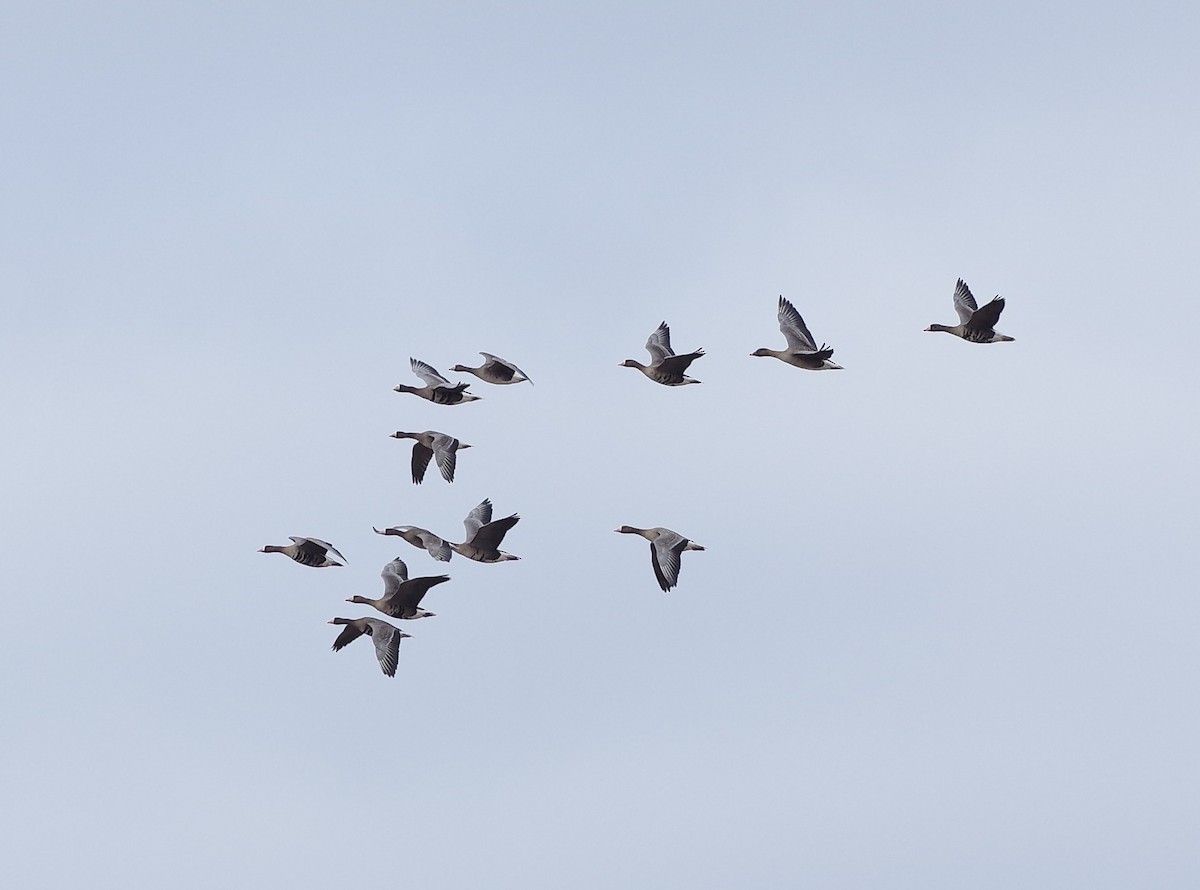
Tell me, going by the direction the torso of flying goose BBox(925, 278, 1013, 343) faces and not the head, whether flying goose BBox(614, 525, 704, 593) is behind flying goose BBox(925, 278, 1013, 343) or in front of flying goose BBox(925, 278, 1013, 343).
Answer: in front

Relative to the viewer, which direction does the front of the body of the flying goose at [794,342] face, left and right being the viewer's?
facing to the left of the viewer

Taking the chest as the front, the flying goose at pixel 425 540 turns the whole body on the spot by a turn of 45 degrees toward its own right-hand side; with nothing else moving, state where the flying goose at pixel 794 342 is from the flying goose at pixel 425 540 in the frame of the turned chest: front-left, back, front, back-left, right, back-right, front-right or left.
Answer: back-right

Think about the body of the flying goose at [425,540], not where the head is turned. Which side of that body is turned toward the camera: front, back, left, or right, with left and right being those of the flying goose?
left

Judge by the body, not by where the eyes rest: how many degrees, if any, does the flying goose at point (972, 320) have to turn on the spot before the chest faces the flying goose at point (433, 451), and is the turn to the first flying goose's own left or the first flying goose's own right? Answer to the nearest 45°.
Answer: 0° — it already faces it

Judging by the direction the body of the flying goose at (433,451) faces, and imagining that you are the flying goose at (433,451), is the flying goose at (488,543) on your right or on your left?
on your left

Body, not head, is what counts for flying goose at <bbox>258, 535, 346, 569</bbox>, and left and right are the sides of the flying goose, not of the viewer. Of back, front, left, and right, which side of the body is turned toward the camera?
left

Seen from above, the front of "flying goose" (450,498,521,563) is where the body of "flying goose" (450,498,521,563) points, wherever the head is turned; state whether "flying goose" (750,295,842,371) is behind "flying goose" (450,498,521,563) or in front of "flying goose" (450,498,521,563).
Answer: behind

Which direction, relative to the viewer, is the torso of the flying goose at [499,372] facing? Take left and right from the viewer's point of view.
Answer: facing to the left of the viewer

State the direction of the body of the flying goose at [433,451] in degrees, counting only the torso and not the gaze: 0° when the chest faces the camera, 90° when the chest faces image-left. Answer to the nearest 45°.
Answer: approximately 90°

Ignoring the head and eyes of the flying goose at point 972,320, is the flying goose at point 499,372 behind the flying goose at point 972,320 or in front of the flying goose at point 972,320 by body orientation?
in front

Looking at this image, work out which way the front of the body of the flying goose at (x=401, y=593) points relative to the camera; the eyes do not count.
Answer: to the viewer's left

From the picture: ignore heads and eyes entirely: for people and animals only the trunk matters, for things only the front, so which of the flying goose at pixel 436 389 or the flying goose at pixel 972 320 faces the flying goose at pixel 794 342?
the flying goose at pixel 972 320

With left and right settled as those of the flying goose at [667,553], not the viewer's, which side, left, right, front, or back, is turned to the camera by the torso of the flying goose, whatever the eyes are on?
left

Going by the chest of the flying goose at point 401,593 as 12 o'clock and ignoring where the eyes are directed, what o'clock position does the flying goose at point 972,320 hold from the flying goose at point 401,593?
the flying goose at point 972,320 is roughly at 6 o'clock from the flying goose at point 401,593.

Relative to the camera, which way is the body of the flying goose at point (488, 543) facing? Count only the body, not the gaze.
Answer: to the viewer's left
